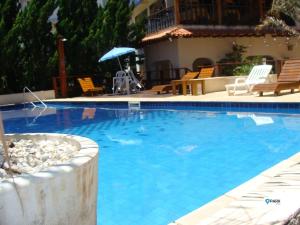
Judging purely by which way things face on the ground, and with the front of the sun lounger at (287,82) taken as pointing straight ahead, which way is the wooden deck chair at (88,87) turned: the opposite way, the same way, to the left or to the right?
to the left

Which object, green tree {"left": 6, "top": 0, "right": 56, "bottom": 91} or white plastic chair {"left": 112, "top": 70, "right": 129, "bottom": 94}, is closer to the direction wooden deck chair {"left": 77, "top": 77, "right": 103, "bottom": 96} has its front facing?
the white plastic chair

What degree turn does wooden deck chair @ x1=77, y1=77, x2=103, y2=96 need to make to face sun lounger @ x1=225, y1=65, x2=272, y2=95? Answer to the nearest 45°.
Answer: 0° — it already faces it

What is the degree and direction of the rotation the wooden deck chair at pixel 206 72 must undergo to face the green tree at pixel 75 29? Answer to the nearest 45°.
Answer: approximately 90° to its right

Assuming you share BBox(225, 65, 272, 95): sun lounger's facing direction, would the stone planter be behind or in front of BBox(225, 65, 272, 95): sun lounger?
in front

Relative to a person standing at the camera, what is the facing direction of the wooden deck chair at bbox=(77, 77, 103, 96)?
facing the viewer and to the right of the viewer

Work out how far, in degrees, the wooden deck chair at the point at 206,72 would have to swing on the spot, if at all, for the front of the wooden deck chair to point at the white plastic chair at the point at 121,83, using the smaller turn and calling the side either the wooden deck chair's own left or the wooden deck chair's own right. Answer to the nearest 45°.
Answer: approximately 45° to the wooden deck chair's own right

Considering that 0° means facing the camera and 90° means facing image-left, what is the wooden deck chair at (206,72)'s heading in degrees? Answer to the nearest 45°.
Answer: approximately 45°

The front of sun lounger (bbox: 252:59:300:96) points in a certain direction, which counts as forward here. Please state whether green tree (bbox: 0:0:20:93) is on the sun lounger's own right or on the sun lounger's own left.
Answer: on the sun lounger's own right
